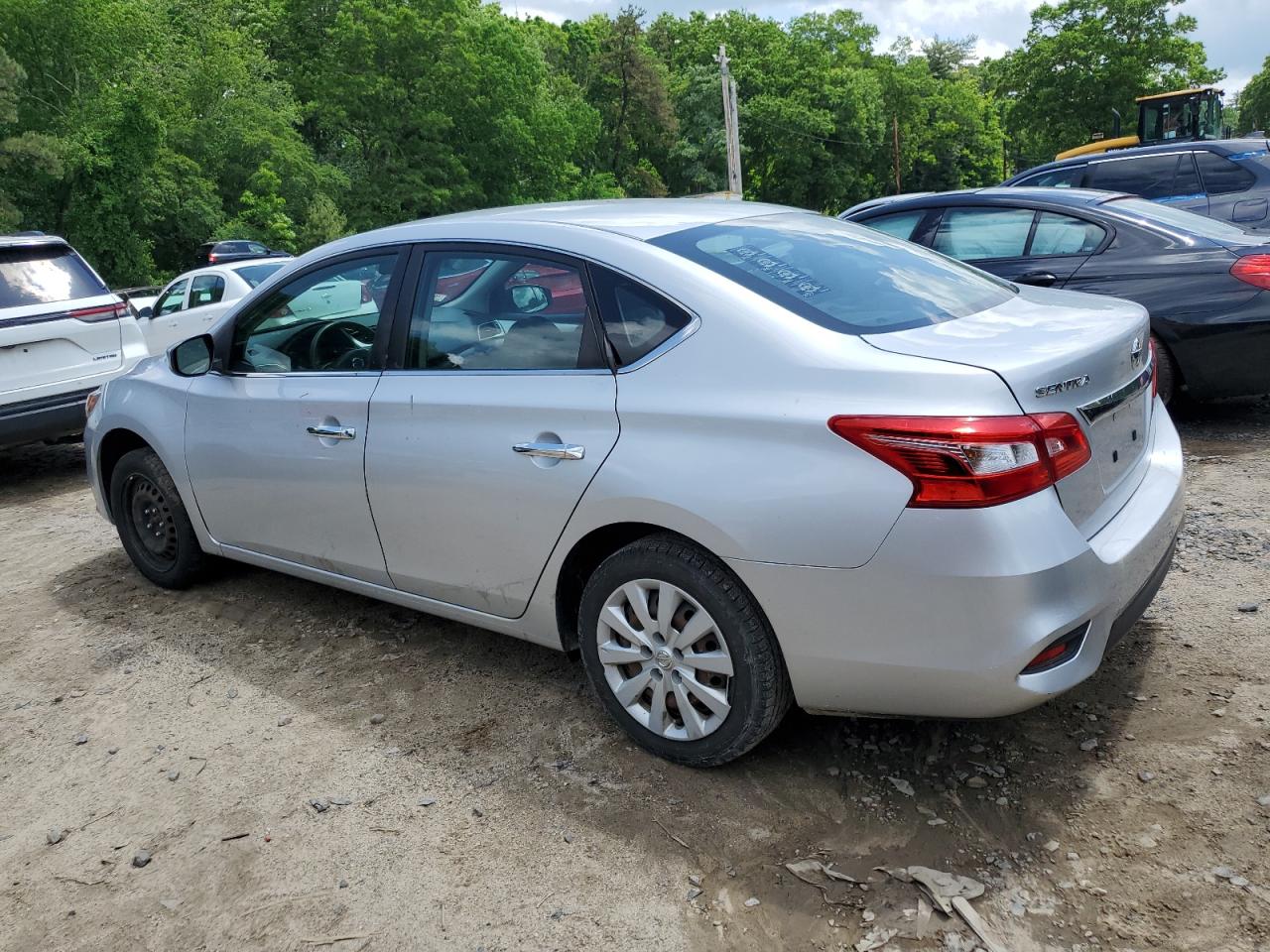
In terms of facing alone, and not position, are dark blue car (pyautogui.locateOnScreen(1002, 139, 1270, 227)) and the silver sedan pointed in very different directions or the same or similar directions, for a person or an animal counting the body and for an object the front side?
same or similar directions

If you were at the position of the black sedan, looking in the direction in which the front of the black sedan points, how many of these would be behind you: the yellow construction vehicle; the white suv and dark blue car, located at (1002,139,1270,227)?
0

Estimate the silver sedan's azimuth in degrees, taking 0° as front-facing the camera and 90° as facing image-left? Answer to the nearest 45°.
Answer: approximately 135°

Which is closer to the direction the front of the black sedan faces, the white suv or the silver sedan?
the white suv

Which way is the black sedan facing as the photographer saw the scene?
facing away from the viewer and to the left of the viewer

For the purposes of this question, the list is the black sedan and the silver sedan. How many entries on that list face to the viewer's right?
0

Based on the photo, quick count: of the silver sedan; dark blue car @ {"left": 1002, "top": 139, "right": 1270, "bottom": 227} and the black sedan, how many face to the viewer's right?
0

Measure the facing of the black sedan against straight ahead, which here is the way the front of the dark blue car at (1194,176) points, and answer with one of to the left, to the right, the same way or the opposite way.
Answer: the same way

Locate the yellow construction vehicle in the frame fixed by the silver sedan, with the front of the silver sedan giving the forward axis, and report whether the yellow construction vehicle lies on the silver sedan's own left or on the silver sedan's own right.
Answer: on the silver sedan's own right

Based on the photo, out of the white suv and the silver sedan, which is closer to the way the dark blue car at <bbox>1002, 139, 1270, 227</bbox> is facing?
the white suv

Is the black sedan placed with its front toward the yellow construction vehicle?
no

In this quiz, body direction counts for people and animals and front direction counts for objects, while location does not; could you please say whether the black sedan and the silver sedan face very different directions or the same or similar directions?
same or similar directions

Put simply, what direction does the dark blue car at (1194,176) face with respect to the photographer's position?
facing away from the viewer and to the left of the viewer

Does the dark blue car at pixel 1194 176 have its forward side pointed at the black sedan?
no

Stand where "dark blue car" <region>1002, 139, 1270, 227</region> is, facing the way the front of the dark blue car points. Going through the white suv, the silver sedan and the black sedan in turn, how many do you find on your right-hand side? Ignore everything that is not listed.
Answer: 0

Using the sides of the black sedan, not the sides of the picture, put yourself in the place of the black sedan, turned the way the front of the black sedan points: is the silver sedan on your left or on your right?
on your left
